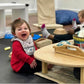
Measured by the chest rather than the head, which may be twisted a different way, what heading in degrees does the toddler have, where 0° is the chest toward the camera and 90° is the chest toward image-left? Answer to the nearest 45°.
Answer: approximately 315°

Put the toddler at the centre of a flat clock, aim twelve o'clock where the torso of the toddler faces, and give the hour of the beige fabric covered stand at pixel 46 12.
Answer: The beige fabric covered stand is roughly at 8 o'clock from the toddler.
